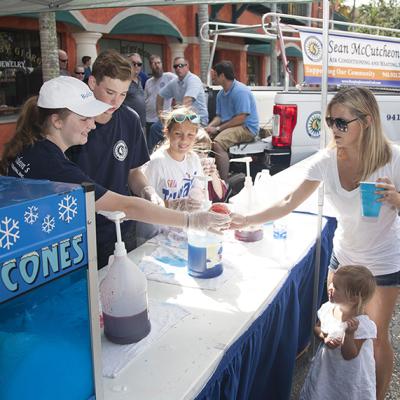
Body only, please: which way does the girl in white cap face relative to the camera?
to the viewer's right

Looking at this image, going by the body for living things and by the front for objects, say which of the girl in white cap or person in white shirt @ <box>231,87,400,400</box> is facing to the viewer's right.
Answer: the girl in white cap

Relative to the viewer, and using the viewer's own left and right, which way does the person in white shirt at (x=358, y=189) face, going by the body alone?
facing the viewer and to the left of the viewer

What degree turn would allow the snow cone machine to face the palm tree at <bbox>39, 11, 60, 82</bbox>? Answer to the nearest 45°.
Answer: approximately 135° to its left

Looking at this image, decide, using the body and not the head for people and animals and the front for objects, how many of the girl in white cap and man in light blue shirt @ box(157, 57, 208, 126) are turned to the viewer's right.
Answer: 1

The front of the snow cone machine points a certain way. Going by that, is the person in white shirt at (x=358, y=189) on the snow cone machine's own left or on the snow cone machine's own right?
on the snow cone machine's own left

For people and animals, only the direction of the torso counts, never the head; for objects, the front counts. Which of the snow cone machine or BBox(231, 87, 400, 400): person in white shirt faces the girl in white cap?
the person in white shirt

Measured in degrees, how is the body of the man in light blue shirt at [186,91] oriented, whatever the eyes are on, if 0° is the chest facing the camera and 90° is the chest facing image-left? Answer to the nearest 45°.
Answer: approximately 45°

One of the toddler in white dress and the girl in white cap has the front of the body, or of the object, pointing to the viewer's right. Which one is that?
the girl in white cap

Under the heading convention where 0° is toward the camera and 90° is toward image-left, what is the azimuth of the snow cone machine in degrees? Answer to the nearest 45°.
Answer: approximately 315°

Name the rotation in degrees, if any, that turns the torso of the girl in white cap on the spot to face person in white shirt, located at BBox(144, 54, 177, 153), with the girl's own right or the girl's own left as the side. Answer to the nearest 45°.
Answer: approximately 90° to the girl's own left

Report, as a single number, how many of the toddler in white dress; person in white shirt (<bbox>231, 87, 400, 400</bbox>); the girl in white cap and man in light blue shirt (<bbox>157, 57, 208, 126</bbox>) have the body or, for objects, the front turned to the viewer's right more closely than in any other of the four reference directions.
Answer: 1

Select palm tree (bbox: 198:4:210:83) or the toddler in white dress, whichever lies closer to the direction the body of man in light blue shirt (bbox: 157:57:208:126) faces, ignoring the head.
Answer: the toddler in white dress

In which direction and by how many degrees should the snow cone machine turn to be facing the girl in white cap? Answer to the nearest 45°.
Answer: approximately 135° to its left

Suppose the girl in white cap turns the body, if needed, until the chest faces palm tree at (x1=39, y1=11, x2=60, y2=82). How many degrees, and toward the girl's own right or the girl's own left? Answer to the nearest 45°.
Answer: approximately 90° to the girl's own left

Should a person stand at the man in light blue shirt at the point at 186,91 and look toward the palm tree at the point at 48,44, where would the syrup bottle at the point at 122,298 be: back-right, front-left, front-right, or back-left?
back-left
